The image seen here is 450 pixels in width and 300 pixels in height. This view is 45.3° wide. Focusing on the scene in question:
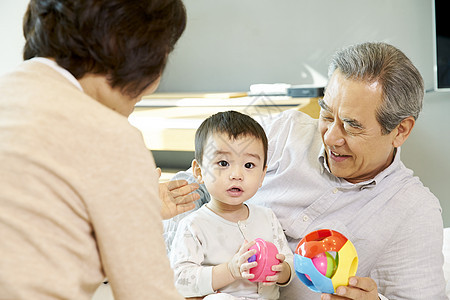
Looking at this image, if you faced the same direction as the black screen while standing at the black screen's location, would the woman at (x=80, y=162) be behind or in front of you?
in front

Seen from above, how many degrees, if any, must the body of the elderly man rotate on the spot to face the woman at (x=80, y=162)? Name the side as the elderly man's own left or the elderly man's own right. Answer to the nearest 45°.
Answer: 0° — they already face them

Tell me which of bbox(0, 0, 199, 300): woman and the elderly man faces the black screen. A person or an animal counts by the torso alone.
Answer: the woman

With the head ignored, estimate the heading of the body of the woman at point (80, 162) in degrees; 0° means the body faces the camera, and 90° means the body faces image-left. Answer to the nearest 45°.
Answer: approximately 225°

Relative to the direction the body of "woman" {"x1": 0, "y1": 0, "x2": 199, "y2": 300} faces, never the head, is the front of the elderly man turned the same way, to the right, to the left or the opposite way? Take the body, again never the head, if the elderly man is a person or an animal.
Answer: the opposite way

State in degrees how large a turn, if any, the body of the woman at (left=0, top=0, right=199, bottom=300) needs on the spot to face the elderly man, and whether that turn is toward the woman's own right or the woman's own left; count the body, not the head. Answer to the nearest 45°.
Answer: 0° — they already face them

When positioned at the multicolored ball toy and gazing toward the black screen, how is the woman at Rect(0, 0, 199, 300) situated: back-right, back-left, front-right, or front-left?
back-left

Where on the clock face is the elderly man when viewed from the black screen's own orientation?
The elderly man is roughly at 12 o'clock from the black screen.

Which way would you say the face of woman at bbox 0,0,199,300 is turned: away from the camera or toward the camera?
away from the camera

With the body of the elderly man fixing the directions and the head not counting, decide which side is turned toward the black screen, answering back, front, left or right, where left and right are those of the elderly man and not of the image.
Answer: back

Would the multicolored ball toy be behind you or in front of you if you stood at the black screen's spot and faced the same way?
in front

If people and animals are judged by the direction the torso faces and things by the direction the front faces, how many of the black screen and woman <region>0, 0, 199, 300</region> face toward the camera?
1
